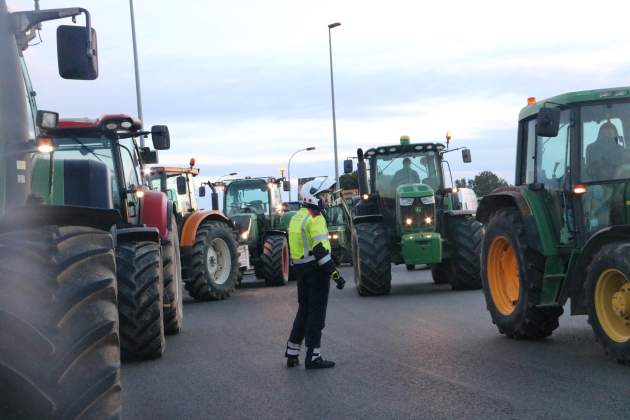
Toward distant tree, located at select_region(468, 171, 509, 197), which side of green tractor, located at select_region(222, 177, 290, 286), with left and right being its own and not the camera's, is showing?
back

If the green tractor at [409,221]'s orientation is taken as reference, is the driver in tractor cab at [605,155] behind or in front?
in front

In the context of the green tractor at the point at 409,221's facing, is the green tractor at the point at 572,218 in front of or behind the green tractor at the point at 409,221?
in front

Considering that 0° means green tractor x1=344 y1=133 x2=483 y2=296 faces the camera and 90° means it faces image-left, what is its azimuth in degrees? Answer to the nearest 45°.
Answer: approximately 0°

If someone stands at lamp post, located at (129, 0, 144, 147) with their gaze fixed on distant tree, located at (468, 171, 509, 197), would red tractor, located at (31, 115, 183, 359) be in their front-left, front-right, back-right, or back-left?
back-right

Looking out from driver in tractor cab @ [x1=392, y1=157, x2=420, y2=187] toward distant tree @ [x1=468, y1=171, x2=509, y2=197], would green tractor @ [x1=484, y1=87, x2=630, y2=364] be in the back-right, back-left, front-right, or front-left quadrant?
back-right

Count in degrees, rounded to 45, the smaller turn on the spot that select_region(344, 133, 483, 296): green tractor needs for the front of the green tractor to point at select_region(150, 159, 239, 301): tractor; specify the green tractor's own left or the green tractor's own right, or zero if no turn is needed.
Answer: approximately 90° to the green tractor's own right
